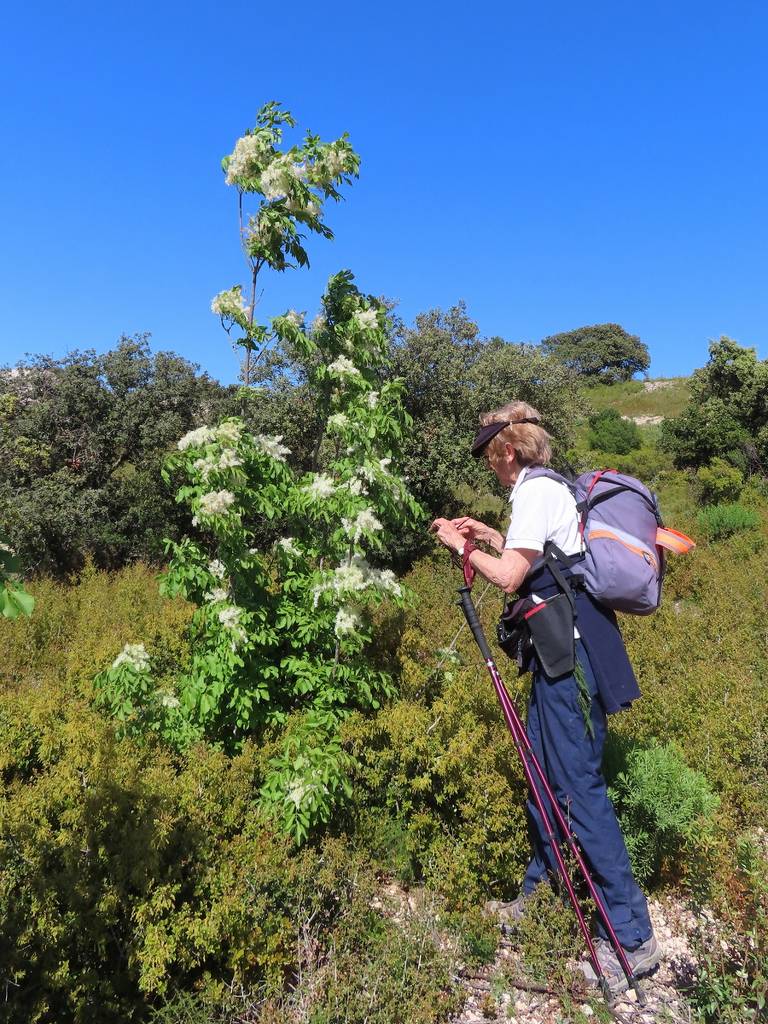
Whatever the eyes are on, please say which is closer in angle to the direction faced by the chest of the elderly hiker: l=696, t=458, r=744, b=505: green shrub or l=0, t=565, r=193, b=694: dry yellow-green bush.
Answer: the dry yellow-green bush

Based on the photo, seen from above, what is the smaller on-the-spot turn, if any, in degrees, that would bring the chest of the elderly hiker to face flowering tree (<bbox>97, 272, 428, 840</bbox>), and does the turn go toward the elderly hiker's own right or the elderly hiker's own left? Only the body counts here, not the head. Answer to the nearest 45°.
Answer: approximately 45° to the elderly hiker's own right

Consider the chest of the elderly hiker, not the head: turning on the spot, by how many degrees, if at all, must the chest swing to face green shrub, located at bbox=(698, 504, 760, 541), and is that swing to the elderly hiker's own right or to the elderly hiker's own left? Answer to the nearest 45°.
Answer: approximately 90° to the elderly hiker's own right

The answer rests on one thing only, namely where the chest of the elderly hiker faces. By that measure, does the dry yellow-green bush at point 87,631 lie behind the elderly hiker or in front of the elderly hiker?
in front

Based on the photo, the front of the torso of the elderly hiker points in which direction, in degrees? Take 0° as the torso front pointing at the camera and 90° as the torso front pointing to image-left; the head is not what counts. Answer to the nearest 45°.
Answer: approximately 90°

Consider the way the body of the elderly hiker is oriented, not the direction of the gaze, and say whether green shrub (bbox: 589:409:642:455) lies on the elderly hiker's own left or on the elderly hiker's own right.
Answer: on the elderly hiker's own right

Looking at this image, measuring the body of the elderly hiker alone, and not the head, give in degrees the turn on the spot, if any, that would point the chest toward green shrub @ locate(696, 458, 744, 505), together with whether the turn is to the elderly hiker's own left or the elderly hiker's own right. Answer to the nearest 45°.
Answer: approximately 90° to the elderly hiker's own right

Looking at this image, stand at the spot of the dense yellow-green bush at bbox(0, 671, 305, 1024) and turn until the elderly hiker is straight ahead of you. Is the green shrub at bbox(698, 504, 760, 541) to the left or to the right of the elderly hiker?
left

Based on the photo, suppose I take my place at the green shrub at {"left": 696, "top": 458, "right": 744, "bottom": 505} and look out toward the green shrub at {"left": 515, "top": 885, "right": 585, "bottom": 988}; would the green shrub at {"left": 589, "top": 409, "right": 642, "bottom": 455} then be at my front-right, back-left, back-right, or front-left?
back-right
